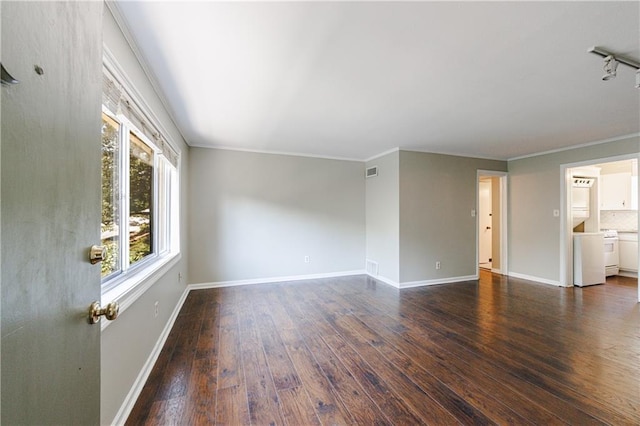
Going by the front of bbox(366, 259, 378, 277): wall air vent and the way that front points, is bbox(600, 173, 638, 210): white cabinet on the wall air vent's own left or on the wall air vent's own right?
on the wall air vent's own left

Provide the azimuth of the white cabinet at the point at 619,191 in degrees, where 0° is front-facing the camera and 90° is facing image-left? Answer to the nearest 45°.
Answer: approximately 0°

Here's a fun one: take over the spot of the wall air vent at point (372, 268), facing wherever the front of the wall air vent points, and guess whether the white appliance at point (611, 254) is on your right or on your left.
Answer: on your left
